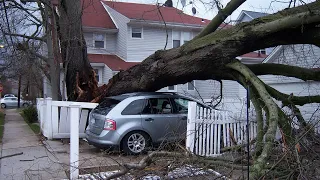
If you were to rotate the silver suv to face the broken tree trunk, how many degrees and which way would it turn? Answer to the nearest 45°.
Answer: approximately 90° to its left

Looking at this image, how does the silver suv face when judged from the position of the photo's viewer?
facing away from the viewer and to the right of the viewer

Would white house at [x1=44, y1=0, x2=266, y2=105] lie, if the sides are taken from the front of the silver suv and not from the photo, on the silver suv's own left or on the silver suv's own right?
on the silver suv's own left
